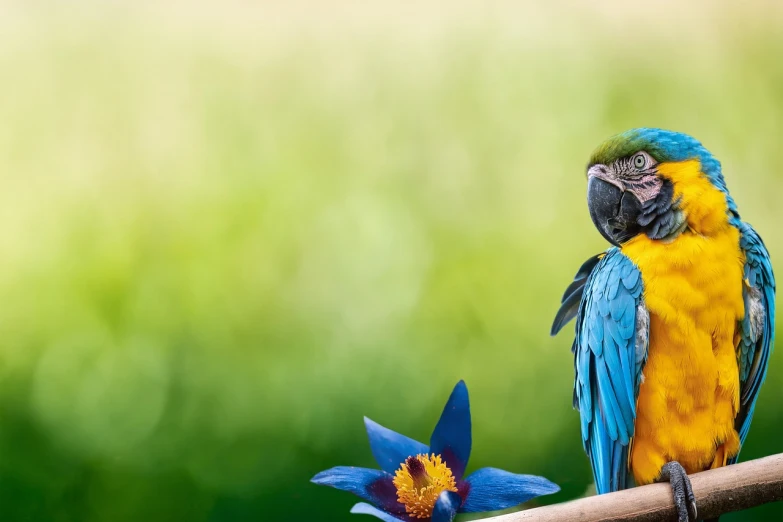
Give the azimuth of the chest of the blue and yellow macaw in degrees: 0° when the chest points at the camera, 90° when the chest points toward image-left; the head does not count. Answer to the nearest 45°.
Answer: approximately 0°
